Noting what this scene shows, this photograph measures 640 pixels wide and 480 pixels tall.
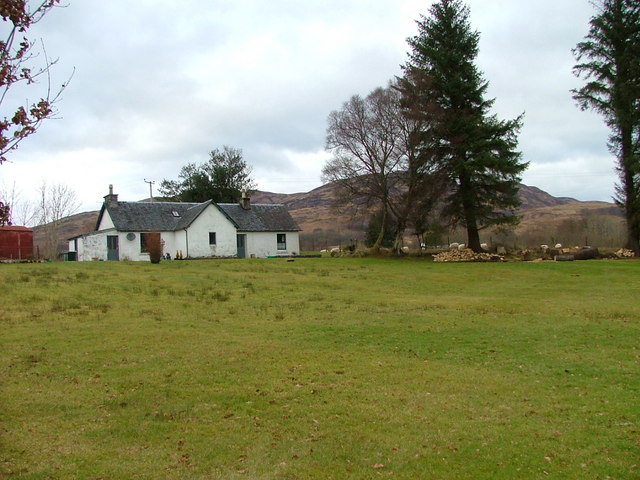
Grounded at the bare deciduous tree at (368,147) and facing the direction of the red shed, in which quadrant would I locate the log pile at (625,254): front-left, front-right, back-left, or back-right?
back-left

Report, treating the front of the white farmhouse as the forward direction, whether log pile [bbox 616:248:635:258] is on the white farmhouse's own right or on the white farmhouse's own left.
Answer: on the white farmhouse's own left

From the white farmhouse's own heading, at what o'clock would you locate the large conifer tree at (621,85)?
The large conifer tree is roughly at 10 o'clock from the white farmhouse.

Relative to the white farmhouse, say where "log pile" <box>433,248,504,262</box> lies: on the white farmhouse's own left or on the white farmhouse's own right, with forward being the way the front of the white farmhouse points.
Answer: on the white farmhouse's own left

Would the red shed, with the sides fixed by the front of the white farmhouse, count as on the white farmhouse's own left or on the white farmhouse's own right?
on the white farmhouse's own right

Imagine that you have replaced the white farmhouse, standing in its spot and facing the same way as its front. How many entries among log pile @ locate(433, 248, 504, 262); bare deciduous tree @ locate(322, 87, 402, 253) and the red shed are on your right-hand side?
1

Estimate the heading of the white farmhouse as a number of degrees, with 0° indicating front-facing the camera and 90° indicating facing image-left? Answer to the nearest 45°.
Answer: approximately 0°

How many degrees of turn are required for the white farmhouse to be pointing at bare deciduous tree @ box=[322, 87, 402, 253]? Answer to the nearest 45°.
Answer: approximately 90° to its left

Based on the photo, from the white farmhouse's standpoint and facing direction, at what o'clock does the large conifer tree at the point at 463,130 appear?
The large conifer tree is roughly at 10 o'clock from the white farmhouse.
